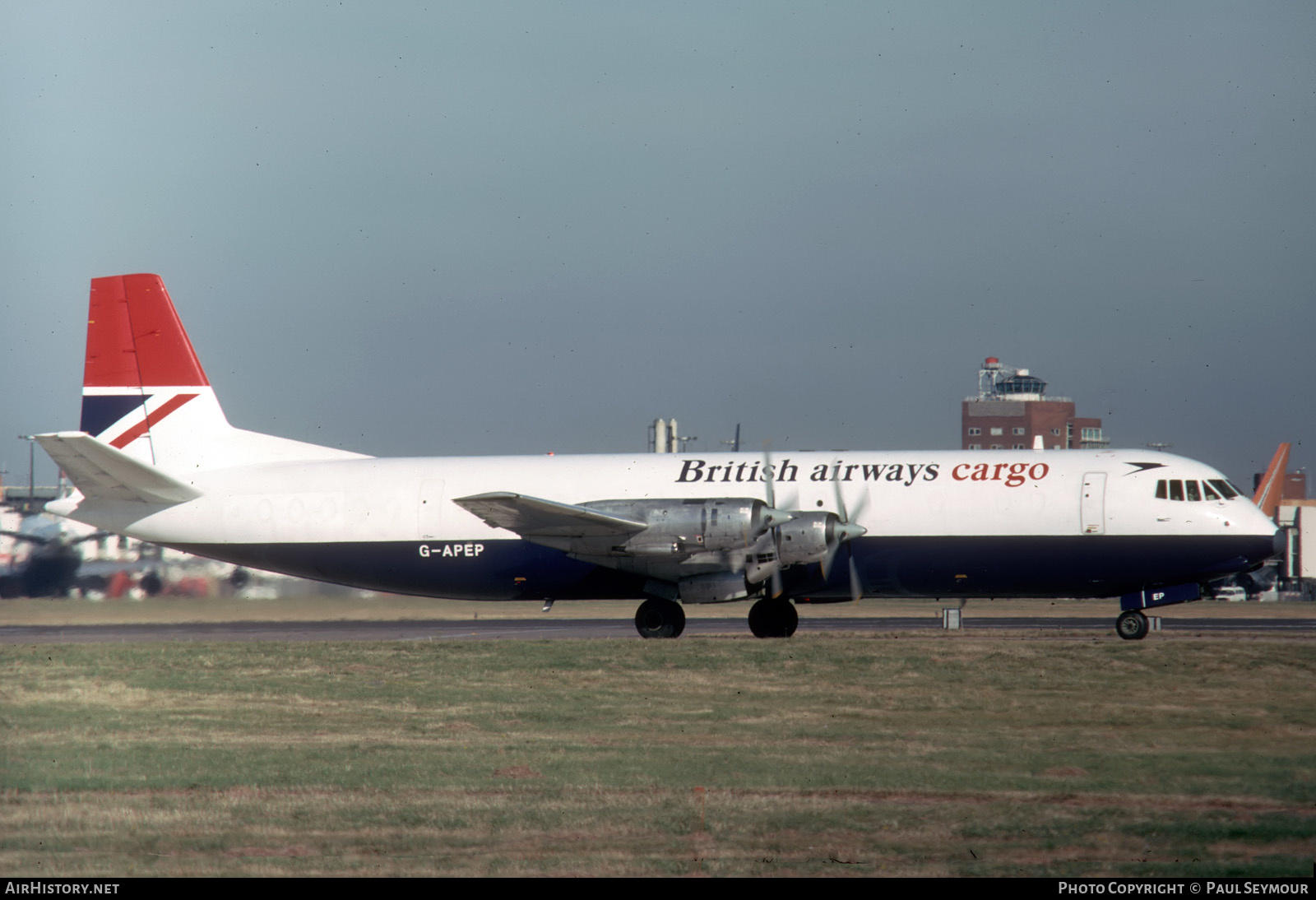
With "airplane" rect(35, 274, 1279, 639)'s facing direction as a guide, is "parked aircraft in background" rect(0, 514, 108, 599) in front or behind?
behind

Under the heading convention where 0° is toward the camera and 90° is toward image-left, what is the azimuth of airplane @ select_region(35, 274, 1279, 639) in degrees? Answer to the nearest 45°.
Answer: approximately 270°
